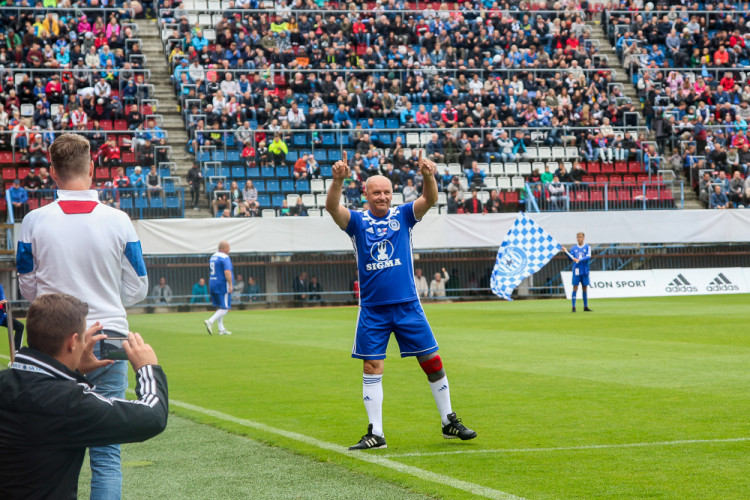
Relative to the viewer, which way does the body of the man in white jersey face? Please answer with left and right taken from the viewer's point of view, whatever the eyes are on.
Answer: facing away from the viewer

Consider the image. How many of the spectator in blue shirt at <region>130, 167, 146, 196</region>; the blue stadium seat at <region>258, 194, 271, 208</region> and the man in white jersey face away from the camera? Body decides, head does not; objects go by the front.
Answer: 1

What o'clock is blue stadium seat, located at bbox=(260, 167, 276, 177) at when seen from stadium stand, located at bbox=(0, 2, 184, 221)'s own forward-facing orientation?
The blue stadium seat is roughly at 10 o'clock from the stadium stand.

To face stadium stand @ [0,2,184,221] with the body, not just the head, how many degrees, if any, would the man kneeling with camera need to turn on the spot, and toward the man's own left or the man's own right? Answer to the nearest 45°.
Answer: approximately 45° to the man's own left

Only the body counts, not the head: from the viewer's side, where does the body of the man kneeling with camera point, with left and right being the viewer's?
facing away from the viewer and to the right of the viewer

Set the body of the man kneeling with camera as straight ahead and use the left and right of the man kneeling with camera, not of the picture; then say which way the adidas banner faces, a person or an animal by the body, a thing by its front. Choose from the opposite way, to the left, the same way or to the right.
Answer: the opposite way

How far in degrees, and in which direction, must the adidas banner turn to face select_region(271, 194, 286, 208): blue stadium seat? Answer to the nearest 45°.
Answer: approximately 90° to its right

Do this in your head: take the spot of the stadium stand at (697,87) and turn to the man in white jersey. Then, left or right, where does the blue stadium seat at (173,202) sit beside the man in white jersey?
right

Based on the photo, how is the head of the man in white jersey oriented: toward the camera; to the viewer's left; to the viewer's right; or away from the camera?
away from the camera

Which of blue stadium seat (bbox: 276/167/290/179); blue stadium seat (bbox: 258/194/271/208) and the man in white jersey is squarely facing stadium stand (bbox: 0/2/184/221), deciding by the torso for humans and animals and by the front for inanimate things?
the man in white jersey

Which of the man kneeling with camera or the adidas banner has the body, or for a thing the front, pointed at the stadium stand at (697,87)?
the man kneeling with camera

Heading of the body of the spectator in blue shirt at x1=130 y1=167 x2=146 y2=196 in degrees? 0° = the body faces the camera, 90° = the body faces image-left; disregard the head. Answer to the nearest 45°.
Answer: approximately 0°

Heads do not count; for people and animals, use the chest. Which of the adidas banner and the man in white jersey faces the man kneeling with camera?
the adidas banner
